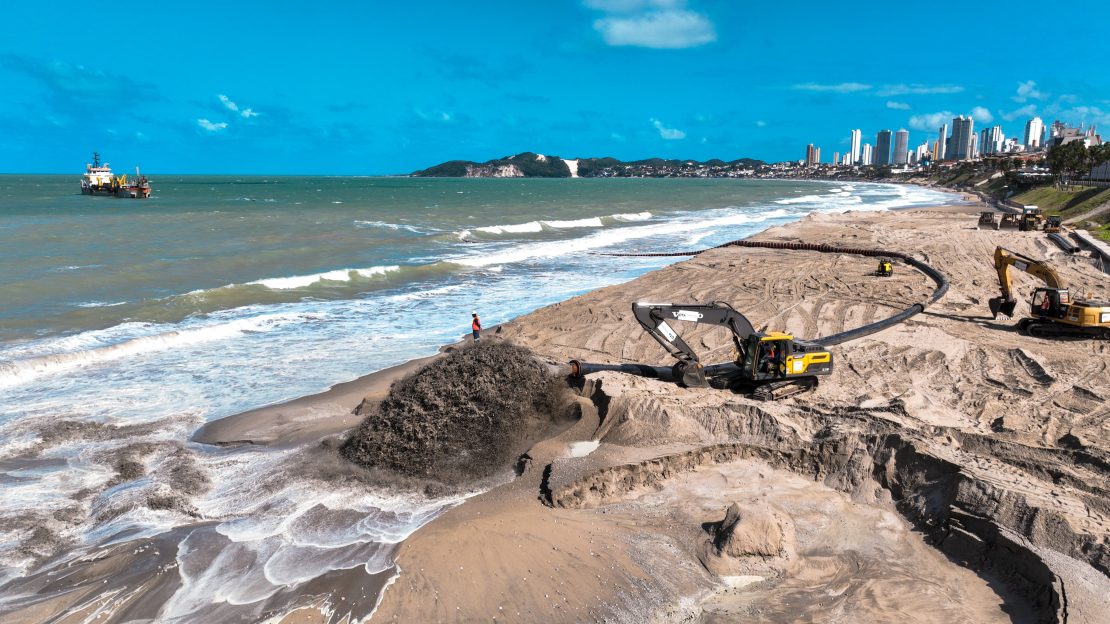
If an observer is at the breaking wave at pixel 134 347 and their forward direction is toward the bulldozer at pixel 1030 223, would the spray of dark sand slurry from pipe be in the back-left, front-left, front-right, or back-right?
front-right

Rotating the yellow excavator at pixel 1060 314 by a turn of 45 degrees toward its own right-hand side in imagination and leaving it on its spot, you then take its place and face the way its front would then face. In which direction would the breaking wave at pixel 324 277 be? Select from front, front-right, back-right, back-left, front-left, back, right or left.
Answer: front-left

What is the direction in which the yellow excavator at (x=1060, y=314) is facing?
to the viewer's left

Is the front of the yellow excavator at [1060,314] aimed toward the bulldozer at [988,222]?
no

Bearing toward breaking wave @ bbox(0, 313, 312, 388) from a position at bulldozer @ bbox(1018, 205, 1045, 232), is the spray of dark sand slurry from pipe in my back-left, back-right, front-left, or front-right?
front-left

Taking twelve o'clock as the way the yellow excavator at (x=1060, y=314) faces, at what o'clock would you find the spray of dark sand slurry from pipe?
The spray of dark sand slurry from pipe is roughly at 10 o'clock from the yellow excavator.

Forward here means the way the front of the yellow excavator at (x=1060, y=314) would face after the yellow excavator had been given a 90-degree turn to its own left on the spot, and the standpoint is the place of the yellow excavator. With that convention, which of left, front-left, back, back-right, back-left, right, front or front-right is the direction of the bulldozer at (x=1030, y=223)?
back

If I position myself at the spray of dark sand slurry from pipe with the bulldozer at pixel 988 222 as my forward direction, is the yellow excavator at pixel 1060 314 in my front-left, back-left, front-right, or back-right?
front-right

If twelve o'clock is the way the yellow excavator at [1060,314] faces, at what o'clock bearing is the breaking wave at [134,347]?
The breaking wave is roughly at 11 o'clock from the yellow excavator.
